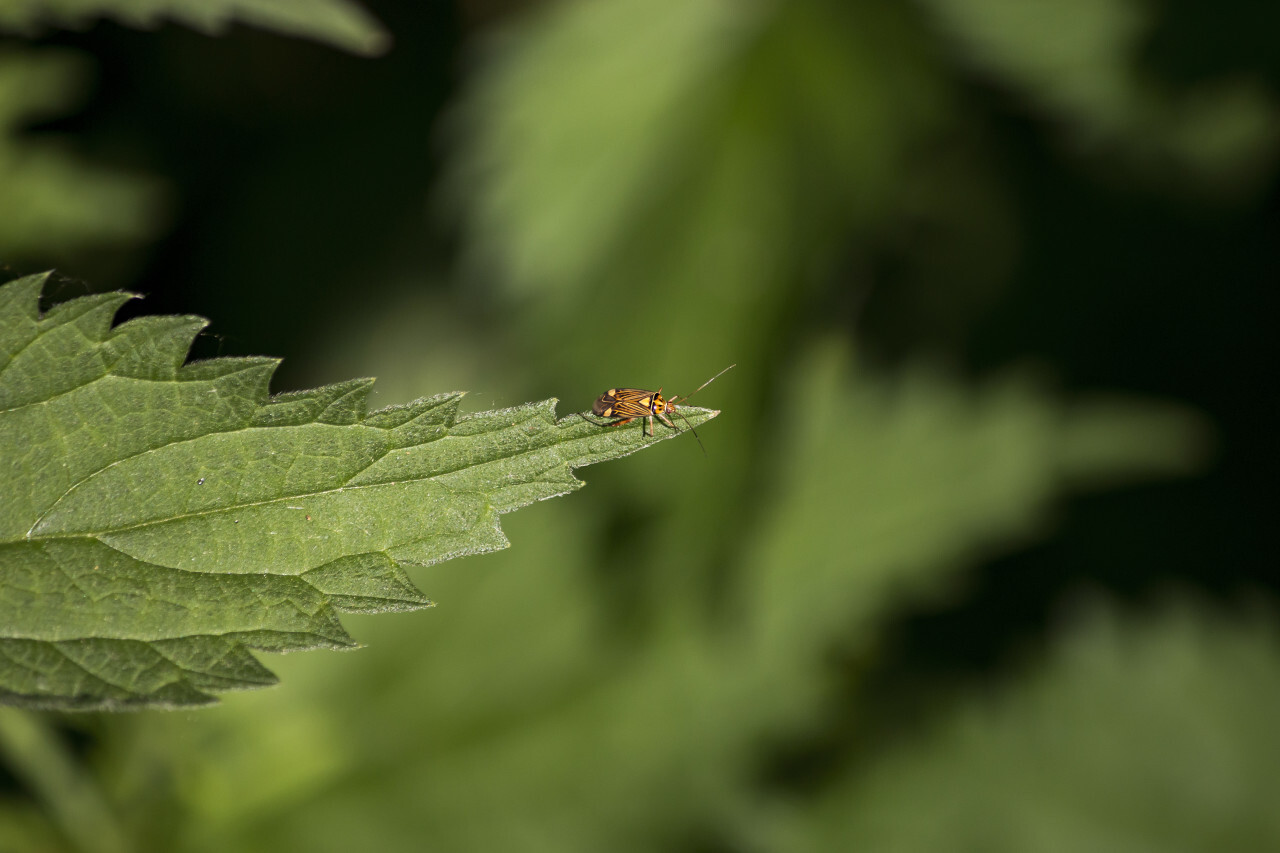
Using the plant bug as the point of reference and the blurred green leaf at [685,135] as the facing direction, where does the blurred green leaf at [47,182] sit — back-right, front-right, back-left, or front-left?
front-left

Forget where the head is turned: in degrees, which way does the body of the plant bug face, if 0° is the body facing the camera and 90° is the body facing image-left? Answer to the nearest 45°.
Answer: approximately 270°

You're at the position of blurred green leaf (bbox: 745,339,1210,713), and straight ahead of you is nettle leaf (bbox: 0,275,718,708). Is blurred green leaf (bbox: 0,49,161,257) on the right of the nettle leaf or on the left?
right

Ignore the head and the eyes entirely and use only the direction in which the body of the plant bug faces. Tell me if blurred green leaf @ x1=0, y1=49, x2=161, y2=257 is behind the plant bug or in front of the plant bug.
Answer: behind

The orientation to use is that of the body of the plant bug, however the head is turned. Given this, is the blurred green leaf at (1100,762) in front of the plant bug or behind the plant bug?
in front

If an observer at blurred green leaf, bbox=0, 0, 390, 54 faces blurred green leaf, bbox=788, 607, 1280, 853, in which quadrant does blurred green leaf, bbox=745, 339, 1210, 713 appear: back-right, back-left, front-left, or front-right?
front-left

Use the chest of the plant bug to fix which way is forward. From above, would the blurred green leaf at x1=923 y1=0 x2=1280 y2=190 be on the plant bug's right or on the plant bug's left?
on the plant bug's left
